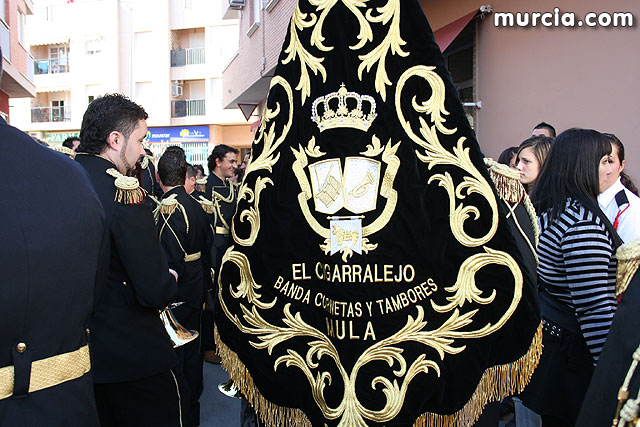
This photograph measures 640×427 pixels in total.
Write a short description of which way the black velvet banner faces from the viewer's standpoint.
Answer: facing the viewer

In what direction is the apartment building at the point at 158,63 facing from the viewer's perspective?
toward the camera

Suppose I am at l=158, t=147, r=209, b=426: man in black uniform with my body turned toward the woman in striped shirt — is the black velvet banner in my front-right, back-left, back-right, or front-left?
front-right

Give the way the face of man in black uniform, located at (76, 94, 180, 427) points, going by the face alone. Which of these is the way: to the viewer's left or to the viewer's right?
to the viewer's right

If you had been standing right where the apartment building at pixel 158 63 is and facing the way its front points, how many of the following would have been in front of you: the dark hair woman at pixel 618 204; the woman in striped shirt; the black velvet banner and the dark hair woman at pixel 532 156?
4

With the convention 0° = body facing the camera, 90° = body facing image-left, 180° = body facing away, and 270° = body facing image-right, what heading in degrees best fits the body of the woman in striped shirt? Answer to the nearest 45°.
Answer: approximately 225°

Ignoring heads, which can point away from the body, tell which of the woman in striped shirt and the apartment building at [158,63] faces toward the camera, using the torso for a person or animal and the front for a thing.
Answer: the apartment building

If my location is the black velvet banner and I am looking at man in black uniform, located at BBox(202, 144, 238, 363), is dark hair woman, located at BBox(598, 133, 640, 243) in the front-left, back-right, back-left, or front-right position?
front-right

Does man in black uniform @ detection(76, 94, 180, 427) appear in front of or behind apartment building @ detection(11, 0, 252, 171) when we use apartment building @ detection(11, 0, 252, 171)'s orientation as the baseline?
in front

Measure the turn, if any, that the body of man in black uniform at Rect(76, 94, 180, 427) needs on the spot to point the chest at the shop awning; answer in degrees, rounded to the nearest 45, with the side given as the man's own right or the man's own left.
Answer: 0° — they already face it

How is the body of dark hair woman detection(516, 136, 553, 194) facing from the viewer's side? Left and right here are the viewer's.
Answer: facing the viewer and to the left of the viewer

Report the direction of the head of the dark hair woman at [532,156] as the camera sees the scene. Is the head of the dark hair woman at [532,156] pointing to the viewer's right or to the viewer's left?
to the viewer's left

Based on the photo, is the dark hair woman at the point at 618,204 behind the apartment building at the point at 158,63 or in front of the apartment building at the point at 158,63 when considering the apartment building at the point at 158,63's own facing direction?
in front

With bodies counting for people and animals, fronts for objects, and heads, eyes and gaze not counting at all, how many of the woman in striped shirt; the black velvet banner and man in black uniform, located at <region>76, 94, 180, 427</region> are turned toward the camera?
1

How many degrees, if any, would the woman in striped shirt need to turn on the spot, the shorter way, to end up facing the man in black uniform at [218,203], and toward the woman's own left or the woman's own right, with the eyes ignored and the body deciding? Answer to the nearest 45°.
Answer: approximately 90° to the woman's own left

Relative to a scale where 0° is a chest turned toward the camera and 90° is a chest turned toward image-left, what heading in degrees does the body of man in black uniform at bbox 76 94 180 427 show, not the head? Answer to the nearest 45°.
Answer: approximately 225°

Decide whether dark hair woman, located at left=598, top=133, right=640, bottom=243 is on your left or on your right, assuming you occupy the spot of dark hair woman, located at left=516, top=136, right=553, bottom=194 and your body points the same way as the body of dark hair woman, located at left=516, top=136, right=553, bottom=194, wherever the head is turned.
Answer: on your left

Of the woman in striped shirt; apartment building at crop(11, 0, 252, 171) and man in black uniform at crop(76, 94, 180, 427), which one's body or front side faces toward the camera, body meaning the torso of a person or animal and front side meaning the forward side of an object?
the apartment building
